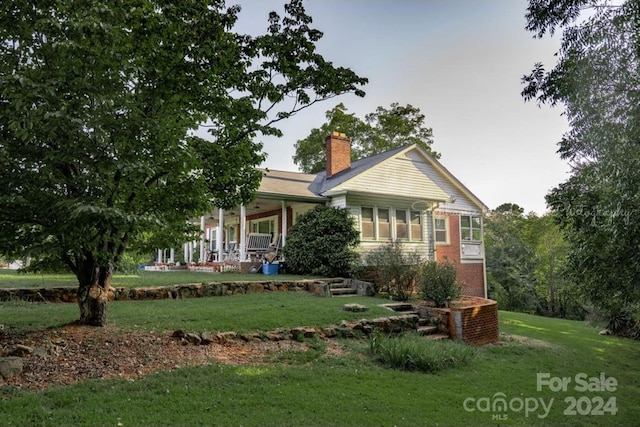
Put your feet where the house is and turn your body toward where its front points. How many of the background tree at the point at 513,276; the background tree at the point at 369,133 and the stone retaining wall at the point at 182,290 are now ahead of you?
1

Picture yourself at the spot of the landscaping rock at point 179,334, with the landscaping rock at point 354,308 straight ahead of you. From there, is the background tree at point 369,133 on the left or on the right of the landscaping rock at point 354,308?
left

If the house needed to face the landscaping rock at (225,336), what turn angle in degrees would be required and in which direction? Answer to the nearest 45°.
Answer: approximately 45° to its left

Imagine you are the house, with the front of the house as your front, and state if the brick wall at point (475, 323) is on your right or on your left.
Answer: on your left

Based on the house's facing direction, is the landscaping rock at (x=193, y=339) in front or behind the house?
in front

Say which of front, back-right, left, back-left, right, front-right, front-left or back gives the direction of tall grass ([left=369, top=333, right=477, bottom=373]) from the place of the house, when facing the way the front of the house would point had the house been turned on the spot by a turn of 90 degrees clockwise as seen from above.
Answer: back-left

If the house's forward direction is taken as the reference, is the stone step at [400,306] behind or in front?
in front

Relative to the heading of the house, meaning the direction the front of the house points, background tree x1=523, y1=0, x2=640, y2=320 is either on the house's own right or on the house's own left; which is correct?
on the house's own left

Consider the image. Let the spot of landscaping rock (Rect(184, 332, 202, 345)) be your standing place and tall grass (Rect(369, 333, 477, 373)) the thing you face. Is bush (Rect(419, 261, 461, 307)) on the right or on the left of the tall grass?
left

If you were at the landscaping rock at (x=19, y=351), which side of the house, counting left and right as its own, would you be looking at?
front

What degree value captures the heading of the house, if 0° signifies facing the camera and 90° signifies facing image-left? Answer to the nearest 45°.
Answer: approximately 45°

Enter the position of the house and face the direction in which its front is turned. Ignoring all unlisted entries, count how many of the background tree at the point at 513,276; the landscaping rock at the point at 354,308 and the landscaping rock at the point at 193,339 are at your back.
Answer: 1
